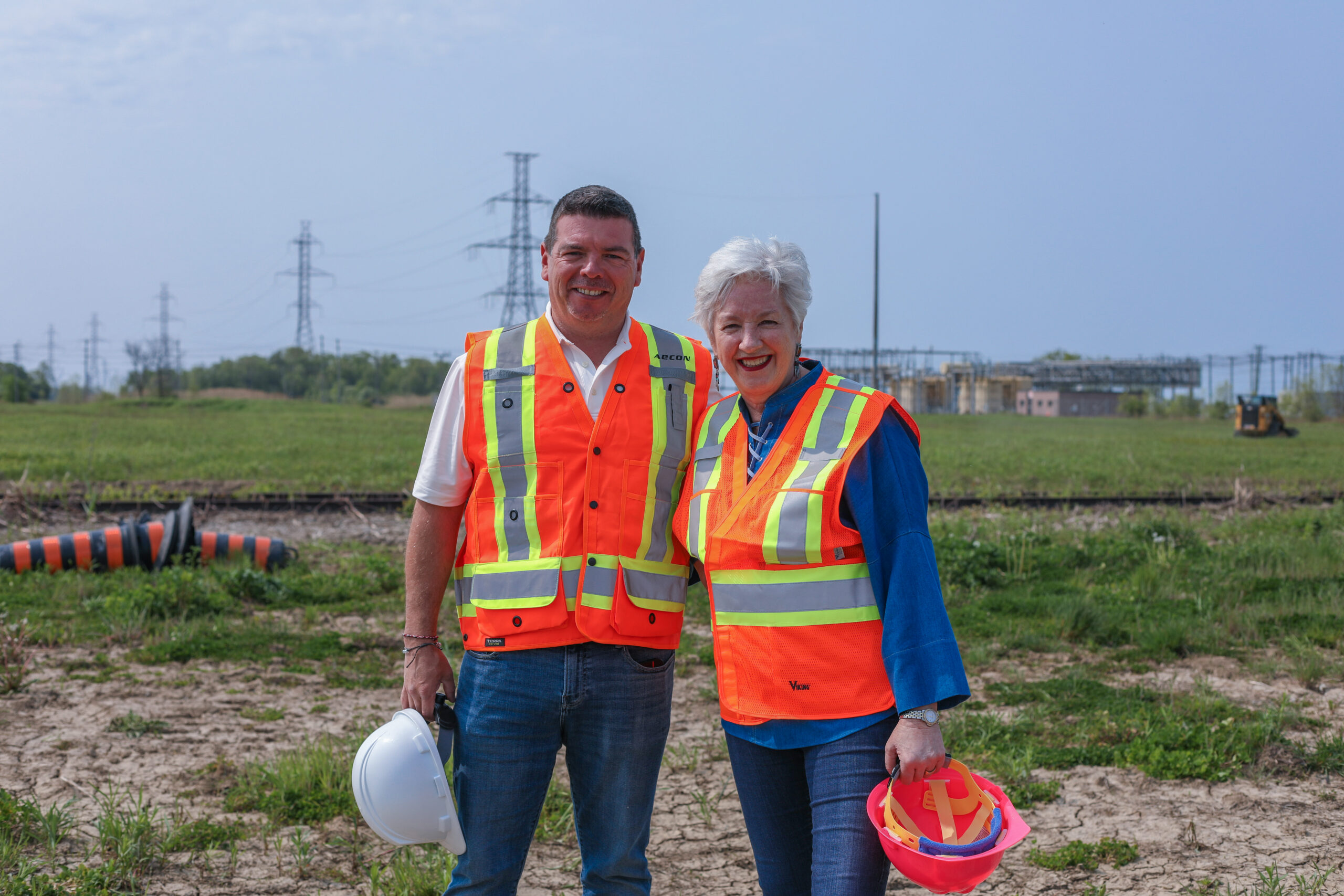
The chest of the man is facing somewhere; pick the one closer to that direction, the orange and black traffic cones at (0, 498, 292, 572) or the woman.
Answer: the woman

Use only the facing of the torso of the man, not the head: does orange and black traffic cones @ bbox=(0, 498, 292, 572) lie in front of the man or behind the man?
behind

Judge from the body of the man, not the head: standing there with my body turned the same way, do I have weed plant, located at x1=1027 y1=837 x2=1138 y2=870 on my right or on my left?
on my left

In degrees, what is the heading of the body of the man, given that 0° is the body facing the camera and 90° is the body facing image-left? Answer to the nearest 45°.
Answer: approximately 0°

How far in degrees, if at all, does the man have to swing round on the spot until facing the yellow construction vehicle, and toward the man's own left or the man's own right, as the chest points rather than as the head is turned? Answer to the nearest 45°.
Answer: approximately 135° to the man's own left
